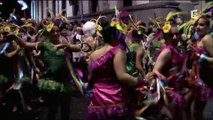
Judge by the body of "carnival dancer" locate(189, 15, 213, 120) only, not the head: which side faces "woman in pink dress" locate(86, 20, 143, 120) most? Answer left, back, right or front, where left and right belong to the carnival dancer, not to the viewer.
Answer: front

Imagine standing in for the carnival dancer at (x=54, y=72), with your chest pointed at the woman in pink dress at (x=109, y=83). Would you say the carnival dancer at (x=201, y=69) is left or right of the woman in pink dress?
left

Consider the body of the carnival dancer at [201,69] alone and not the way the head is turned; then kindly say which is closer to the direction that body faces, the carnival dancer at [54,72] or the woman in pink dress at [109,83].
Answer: the woman in pink dress

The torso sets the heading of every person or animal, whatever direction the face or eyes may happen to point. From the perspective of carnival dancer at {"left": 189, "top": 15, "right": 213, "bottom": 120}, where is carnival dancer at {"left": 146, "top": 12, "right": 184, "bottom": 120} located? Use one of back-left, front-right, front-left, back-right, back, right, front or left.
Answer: front

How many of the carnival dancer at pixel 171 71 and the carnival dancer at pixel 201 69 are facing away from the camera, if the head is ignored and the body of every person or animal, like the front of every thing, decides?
0

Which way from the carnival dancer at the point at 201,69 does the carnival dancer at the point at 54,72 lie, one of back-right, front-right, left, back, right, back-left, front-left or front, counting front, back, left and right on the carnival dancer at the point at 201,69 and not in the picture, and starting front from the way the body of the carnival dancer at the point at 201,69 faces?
front-right
